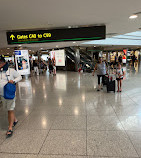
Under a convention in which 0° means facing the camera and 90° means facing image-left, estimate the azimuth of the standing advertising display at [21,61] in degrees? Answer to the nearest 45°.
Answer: approximately 0°

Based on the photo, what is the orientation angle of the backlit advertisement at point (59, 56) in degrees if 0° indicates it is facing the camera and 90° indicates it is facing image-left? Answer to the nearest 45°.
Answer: approximately 0°

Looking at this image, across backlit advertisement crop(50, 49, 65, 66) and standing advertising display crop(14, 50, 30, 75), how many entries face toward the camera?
2

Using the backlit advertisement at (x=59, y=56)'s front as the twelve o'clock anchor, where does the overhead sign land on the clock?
The overhead sign is roughly at 12 o'clock from the backlit advertisement.
